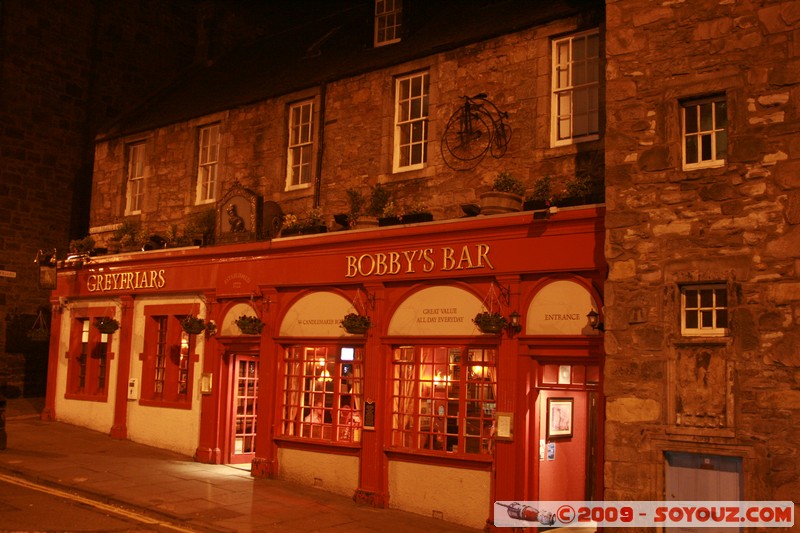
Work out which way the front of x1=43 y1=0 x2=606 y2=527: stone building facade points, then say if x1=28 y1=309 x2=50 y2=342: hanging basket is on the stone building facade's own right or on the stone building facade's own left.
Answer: on the stone building facade's own right

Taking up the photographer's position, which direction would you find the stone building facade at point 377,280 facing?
facing the viewer and to the left of the viewer

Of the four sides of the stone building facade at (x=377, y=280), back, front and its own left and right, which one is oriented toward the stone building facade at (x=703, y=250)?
left

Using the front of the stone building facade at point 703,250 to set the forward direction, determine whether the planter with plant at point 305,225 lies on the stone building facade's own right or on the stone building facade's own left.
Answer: on the stone building facade's own right

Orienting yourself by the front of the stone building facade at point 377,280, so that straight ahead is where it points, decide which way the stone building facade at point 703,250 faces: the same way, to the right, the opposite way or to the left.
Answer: the same way

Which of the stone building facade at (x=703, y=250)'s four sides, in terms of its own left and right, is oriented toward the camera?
front

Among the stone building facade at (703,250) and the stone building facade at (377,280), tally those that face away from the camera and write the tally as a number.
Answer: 0

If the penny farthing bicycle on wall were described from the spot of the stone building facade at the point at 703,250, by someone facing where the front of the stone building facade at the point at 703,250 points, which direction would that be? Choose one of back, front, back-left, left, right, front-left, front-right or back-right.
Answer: back-right

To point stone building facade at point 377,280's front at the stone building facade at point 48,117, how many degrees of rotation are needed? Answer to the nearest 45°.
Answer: approximately 90° to its right

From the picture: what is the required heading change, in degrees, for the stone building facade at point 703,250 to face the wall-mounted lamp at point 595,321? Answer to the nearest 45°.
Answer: approximately 135° to its right
